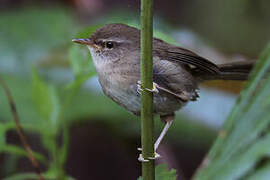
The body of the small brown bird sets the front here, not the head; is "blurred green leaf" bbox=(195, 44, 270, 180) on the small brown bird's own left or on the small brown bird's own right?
on the small brown bird's own left

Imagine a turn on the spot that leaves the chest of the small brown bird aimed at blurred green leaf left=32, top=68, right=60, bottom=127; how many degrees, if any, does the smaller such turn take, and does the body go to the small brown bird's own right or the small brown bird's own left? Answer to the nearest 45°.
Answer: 0° — it already faces it

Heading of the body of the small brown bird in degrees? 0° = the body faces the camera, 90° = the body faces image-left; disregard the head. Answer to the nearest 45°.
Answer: approximately 90°

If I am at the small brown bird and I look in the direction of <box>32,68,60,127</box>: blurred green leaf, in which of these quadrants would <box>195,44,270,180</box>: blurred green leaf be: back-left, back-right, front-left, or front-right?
back-left
